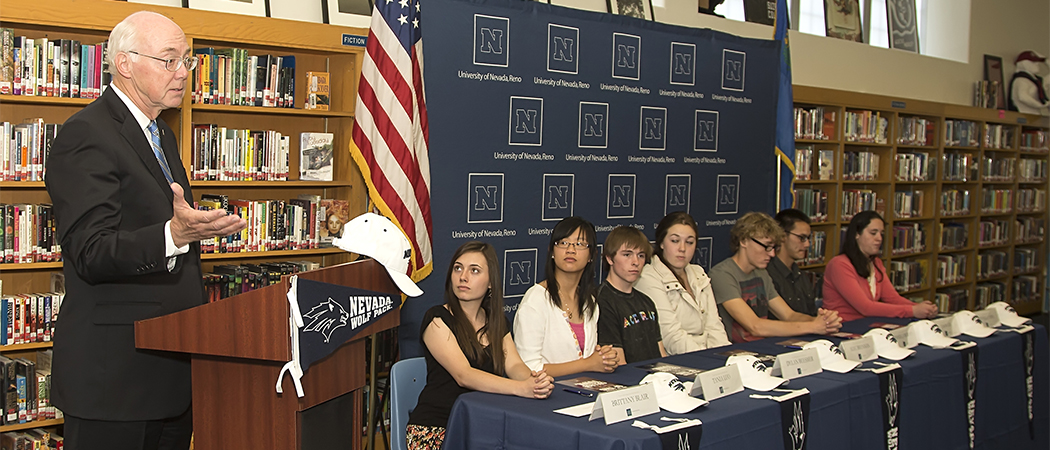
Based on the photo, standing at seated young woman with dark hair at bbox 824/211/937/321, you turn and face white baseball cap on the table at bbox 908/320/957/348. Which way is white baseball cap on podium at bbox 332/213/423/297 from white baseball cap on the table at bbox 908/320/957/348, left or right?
right

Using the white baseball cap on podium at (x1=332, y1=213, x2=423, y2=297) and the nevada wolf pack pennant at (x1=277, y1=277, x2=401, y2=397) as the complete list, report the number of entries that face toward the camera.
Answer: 1

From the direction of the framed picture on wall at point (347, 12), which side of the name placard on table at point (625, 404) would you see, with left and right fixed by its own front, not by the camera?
back

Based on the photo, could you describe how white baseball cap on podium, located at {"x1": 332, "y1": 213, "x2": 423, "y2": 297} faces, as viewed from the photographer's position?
facing to the right of the viewer

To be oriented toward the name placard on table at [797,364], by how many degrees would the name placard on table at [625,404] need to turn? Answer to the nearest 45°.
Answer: approximately 90° to its left

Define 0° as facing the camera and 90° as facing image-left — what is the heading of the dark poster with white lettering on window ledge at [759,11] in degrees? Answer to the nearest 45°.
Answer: approximately 315°

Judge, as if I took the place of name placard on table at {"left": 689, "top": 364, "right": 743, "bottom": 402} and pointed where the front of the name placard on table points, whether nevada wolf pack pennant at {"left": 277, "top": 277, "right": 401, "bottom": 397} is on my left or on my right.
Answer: on my right

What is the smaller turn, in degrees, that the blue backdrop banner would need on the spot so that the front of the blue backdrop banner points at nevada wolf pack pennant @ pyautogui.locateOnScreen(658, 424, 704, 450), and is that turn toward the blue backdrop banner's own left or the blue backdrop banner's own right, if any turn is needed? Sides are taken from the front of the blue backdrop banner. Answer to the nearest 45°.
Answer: approximately 45° to the blue backdrop banner's own right

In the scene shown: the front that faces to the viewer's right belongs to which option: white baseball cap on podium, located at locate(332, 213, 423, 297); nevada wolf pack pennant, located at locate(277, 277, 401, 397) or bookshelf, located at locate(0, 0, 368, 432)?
the white baseball cap on podium

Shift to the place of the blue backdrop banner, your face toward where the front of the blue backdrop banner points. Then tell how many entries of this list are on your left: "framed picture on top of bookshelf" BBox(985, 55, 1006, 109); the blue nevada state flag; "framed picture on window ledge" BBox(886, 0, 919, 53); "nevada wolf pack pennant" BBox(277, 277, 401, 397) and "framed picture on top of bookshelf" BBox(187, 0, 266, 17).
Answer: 3

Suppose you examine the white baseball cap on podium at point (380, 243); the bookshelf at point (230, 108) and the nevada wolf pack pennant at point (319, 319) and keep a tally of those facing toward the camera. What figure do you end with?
2
